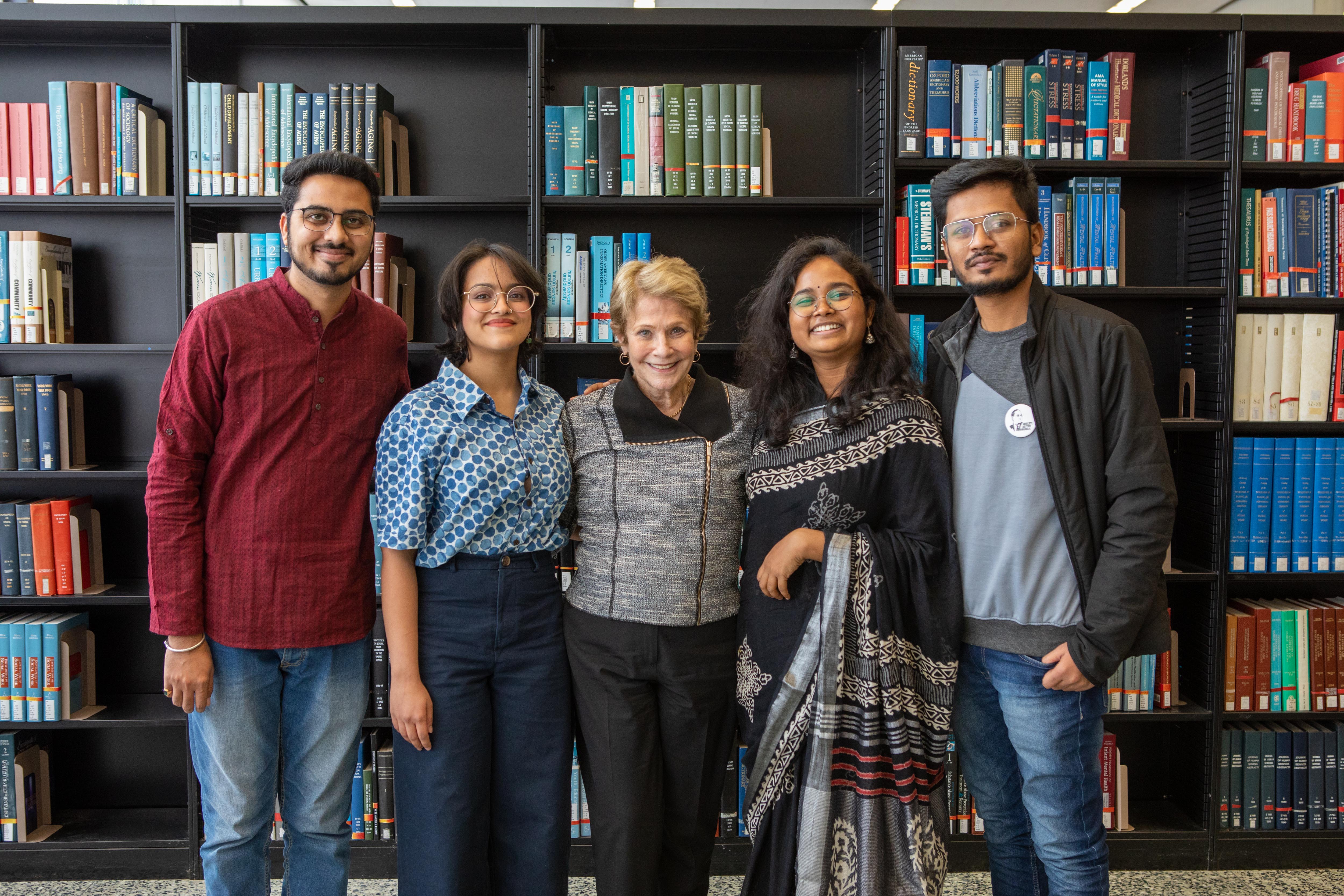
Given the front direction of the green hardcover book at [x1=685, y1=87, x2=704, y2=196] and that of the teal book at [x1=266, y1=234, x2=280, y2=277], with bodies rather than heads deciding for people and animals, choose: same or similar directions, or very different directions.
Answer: same or similar directions

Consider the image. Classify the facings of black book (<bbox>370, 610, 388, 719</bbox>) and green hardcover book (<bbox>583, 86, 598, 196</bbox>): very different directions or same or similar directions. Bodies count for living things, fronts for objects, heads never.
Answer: same or similar directions

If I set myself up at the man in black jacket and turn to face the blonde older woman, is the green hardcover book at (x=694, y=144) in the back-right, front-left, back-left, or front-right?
front-right

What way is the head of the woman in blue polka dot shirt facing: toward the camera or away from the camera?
toward the camera

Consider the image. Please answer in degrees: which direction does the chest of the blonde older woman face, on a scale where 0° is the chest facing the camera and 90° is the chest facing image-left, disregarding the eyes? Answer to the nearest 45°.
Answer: approximately 0°
